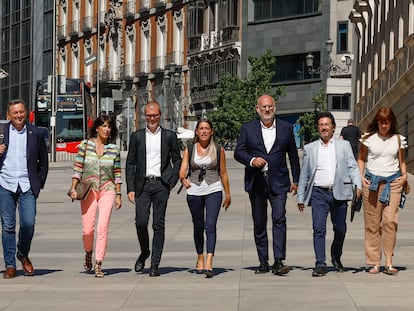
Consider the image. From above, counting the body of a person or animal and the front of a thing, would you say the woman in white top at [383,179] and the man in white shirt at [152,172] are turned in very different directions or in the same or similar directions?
same or similar directions

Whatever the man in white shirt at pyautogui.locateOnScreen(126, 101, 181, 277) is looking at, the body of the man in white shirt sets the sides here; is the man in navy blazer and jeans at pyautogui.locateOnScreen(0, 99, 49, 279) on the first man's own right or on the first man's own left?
on the first man's own right

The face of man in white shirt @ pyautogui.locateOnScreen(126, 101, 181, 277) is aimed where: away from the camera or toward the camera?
toward the camera

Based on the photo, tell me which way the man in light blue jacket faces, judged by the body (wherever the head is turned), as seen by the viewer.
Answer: toward the camera

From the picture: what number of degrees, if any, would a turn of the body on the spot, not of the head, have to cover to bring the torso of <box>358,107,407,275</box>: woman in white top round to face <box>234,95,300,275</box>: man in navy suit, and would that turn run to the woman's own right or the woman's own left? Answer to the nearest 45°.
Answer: approximately 90° to the woman's own right

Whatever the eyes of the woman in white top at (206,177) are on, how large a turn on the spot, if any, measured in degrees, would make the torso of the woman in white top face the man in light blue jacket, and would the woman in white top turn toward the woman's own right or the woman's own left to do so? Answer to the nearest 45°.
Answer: approximately 90° to the woman's own left

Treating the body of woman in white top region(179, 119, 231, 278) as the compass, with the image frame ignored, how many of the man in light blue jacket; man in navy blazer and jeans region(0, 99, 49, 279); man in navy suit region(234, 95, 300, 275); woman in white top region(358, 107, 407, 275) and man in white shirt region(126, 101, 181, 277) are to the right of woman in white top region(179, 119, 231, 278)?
2

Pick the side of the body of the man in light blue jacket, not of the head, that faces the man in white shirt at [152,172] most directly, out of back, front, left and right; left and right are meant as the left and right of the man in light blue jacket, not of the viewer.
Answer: right

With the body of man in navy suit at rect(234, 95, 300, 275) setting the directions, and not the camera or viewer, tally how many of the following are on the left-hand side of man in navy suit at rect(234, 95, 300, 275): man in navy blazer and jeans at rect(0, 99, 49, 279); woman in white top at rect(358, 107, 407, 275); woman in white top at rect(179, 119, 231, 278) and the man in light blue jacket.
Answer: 2

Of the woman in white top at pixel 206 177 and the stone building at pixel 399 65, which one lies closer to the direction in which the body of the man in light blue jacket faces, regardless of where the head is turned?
the woman in white top

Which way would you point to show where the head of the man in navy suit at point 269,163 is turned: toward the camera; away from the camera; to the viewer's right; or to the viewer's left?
toward the camera

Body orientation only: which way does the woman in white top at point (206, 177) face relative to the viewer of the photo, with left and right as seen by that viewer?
facing the viewer

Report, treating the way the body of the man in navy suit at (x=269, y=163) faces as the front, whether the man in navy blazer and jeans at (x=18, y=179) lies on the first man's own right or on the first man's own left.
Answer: on the first man's own right

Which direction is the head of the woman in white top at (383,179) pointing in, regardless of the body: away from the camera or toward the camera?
toward the camera

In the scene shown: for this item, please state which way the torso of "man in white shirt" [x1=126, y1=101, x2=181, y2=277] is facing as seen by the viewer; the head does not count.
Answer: toward the camera
